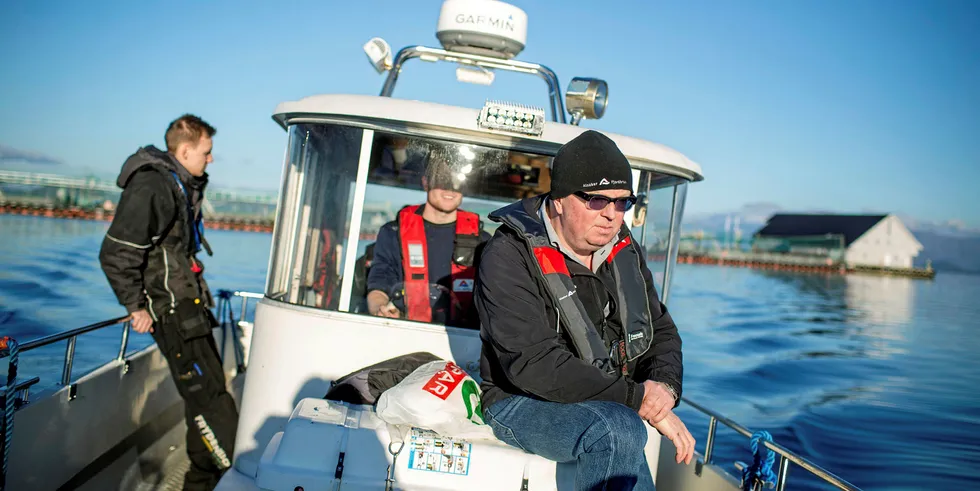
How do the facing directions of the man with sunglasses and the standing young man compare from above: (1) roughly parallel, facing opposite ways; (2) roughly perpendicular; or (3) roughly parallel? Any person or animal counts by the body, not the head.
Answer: roughly perpendicular

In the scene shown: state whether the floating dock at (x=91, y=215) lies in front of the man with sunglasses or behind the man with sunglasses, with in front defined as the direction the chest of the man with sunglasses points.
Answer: behind

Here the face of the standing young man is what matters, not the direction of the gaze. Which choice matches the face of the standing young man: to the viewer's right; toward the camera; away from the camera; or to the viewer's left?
to the viewer's right

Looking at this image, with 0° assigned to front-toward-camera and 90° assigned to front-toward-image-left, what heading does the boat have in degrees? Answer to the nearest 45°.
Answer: approximately 0°

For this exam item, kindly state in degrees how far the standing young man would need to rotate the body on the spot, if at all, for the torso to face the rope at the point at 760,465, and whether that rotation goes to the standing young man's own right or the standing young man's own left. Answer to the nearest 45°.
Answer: approximately 45° to the standing young man's own right

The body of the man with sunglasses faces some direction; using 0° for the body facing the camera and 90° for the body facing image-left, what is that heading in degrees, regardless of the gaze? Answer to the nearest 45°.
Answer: approximately 315°

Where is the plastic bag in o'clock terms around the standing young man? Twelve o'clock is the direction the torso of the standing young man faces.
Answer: The plastic bag is roughly at 2 o'clock from the standing young man.

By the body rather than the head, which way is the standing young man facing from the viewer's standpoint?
to the viewer's right

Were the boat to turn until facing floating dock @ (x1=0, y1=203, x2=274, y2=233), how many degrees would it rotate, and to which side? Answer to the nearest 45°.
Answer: approximately 135° to its right
